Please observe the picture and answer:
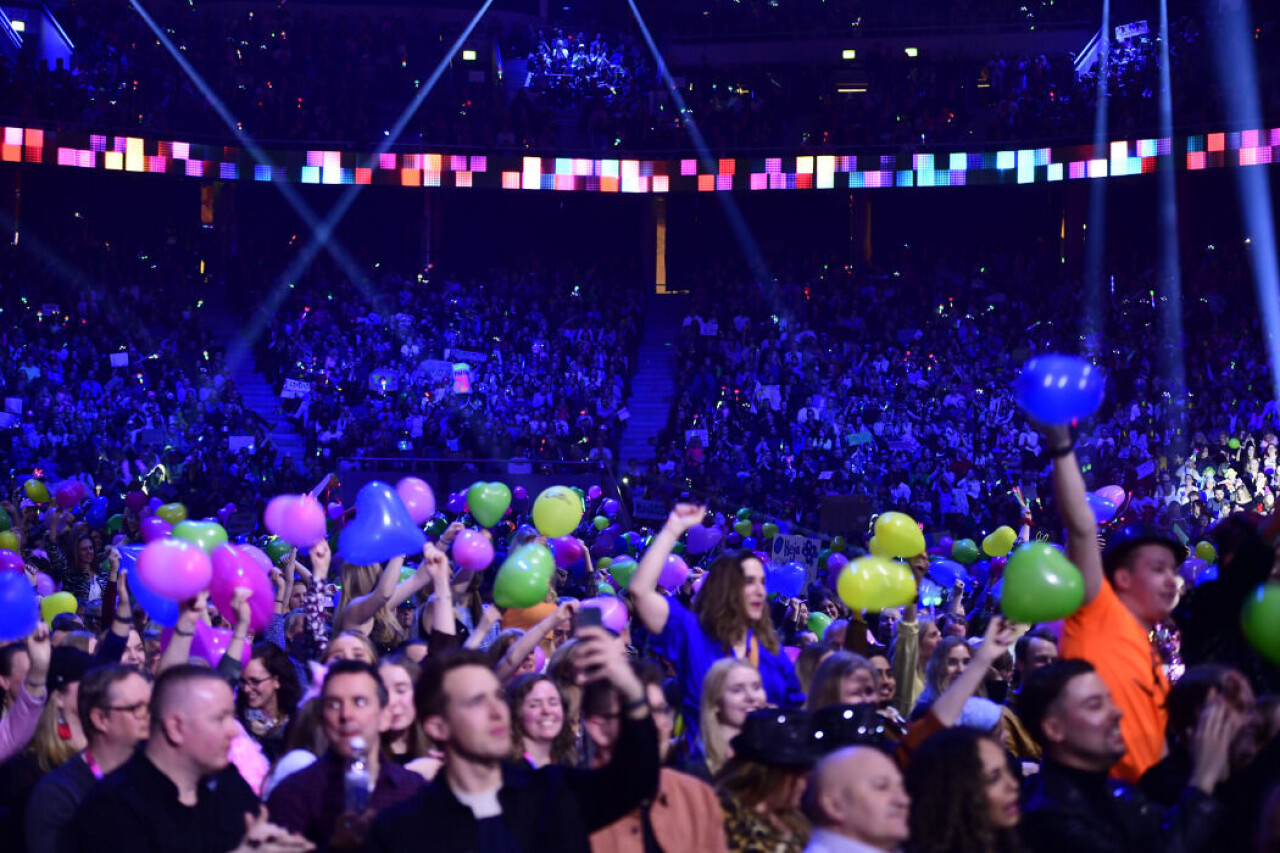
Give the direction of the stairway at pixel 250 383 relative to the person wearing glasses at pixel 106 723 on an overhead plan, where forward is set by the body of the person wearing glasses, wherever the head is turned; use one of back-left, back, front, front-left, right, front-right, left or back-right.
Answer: left

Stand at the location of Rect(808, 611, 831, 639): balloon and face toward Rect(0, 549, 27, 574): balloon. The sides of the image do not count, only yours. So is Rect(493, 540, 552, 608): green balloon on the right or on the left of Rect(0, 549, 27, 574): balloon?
left

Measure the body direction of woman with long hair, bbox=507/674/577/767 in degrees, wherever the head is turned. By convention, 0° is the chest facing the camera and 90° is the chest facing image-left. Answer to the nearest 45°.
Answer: approximately 315°

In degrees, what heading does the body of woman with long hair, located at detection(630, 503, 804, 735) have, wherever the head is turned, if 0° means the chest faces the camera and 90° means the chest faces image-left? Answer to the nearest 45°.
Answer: approximately 315°
